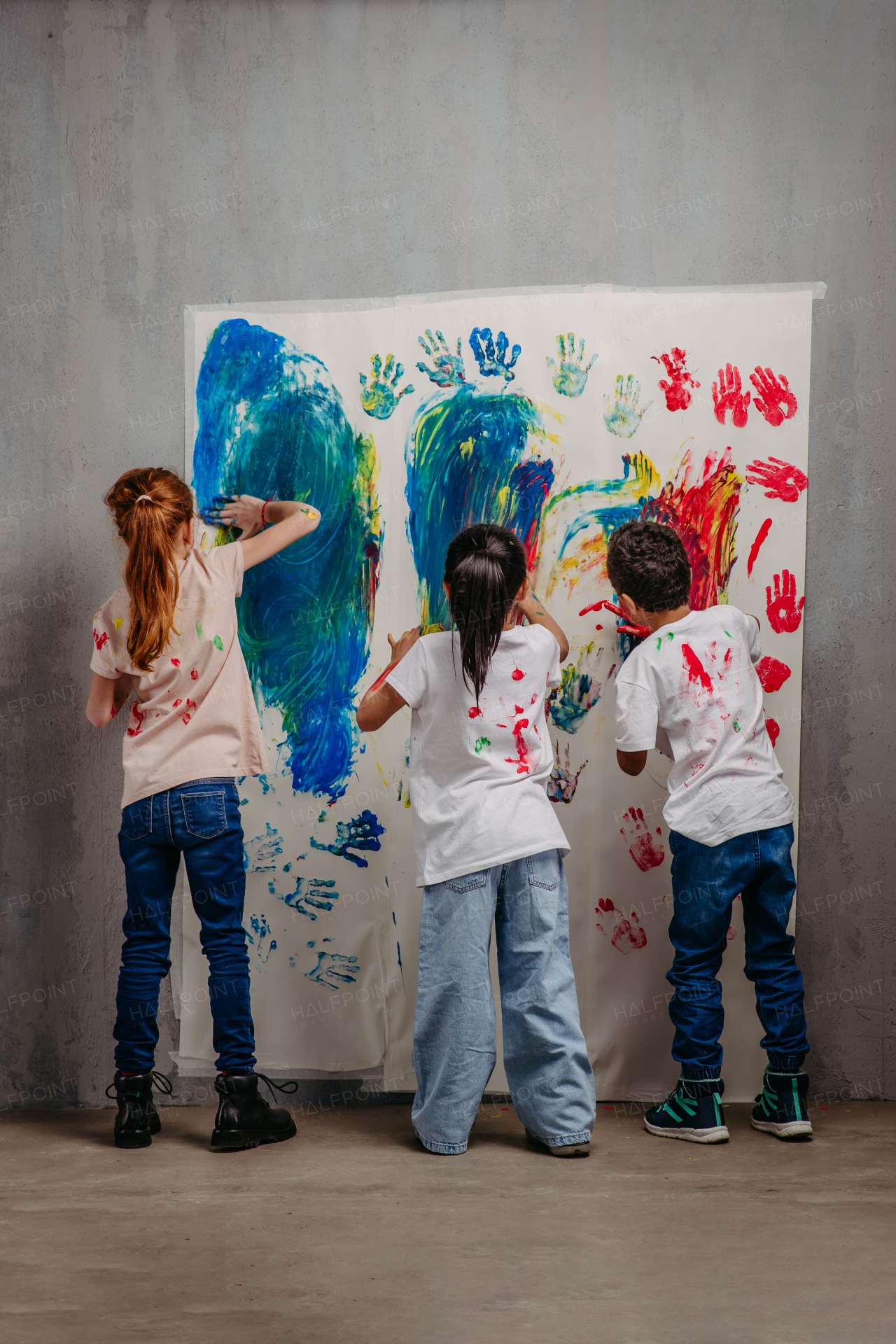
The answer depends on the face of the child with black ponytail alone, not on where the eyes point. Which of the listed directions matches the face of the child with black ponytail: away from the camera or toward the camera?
away from the camera

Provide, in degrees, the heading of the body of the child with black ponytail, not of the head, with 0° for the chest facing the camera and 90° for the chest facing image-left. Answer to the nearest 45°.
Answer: approximately 180°
